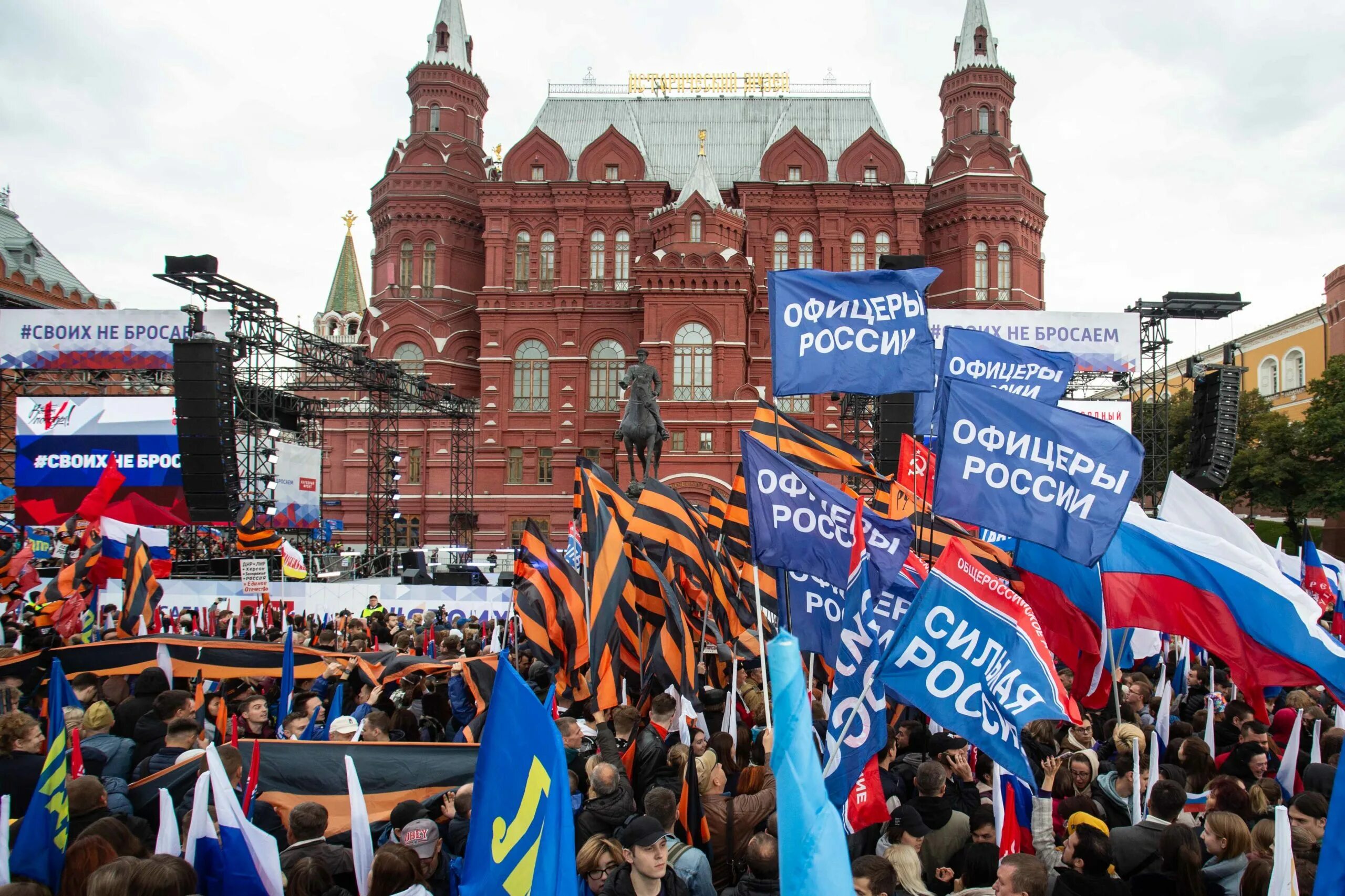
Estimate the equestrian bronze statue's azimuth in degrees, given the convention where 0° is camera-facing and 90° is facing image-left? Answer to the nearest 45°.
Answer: approximately 0°

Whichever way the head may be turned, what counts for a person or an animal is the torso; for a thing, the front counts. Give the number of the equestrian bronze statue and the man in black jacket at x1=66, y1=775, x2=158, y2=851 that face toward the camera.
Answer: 1

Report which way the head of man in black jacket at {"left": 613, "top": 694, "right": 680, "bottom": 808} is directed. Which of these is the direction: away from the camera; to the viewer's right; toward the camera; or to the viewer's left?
away from the camera

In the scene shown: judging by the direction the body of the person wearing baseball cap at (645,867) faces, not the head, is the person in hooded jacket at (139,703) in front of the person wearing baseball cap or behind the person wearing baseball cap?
behind

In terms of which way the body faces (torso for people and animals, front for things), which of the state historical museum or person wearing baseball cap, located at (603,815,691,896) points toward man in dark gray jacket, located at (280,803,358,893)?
the state historical museum

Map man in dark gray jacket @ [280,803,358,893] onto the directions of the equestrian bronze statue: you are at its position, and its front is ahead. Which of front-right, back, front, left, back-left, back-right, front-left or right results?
front

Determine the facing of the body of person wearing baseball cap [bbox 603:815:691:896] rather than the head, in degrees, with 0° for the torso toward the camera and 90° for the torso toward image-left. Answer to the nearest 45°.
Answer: approximately 315°

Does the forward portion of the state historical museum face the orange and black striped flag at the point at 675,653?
yes

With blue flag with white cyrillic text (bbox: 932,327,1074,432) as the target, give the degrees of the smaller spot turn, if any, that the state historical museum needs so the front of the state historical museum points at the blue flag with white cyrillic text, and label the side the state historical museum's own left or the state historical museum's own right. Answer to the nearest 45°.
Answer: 0° — it already faces it

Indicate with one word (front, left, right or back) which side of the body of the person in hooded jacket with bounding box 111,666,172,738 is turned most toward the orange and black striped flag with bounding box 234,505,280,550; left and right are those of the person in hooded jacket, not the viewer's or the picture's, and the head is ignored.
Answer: front

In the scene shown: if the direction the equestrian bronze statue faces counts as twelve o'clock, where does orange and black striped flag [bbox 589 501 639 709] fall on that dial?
The orange and black striped flag is roughly at 12 o'clock from the equestrian bronze statue.

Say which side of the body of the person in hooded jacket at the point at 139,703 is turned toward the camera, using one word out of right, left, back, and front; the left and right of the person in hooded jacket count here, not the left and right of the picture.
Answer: back

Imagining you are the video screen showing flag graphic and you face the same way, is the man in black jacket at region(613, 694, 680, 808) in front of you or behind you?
in front

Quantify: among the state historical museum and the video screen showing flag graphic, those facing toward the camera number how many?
2

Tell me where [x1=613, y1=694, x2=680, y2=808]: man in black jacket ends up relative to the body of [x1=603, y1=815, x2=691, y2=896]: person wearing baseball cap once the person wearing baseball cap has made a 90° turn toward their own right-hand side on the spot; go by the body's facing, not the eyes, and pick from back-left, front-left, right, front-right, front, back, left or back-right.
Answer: back-right

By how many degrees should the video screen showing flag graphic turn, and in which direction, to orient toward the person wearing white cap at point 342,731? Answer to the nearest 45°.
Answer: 0° — it already faces them

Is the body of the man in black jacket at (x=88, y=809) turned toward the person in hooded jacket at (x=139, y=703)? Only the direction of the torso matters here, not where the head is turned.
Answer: yes

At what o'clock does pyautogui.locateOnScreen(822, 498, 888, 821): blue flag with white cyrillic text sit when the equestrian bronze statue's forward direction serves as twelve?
The blue flag with white cyrillic text is roughly at 12 o'clock from the equestrian bronze statue.

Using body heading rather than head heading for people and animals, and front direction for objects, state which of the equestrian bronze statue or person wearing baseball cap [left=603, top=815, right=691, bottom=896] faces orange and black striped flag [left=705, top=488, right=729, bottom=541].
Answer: the equestrian bronze statue

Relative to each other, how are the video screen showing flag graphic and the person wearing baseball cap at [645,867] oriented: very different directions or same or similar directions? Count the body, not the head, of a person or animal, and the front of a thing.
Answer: same or similar directions
